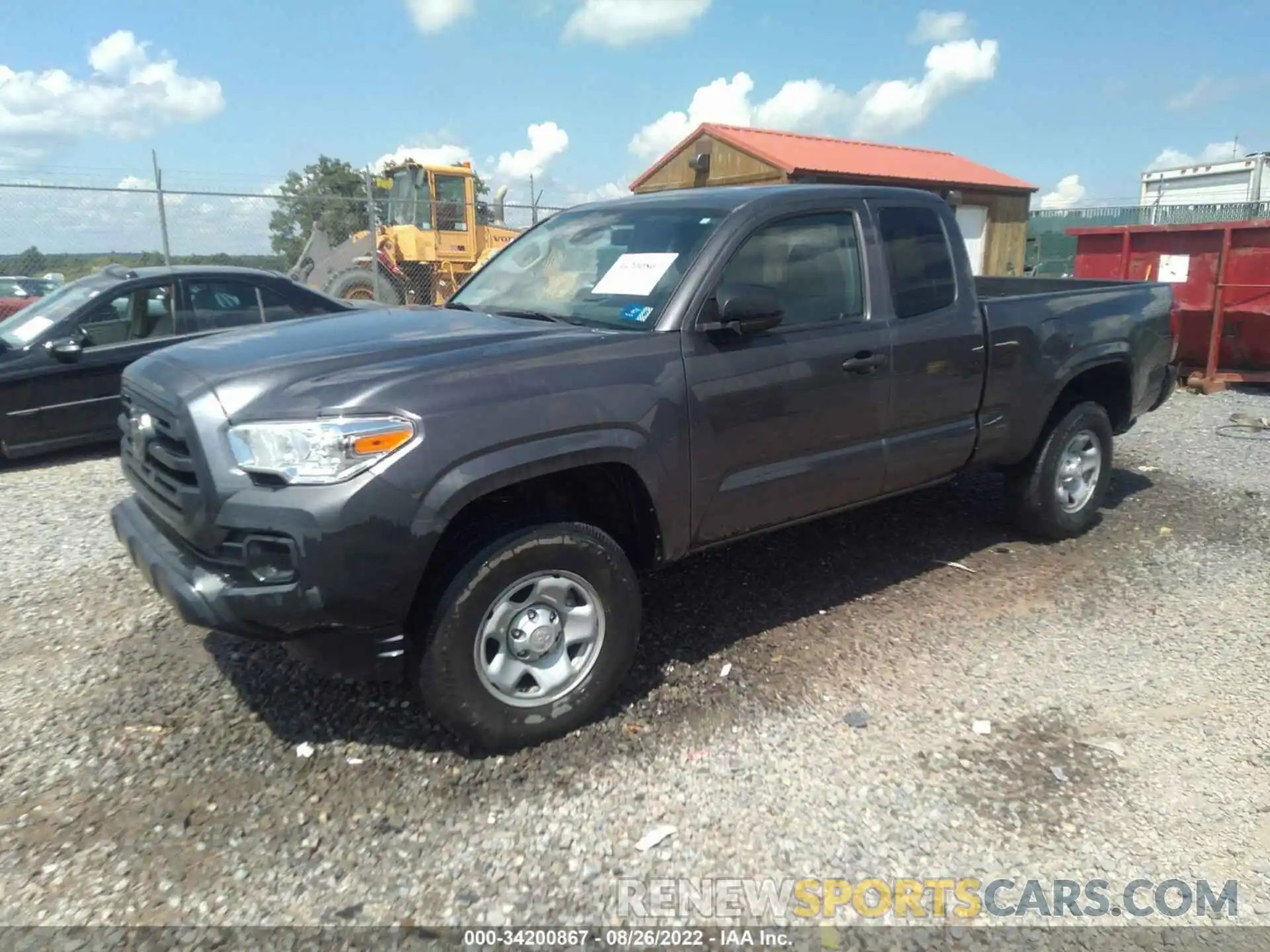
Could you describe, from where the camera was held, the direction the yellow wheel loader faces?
facing to the left of the viewer

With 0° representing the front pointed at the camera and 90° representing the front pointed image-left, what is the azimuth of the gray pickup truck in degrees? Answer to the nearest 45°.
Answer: approximately 45°

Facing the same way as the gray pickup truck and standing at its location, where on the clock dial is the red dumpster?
The red dumpster is roughly at 6 o'clock from the gray pickup truck.

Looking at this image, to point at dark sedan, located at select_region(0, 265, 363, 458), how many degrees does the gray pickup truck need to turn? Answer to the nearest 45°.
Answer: approximately 90° to its right

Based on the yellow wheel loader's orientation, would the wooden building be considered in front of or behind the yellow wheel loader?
behind

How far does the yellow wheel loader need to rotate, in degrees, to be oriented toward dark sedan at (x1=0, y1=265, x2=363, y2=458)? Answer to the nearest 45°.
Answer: approximately 90° to its left

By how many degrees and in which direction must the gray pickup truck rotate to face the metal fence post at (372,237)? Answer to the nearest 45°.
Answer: approximately 135° to its right

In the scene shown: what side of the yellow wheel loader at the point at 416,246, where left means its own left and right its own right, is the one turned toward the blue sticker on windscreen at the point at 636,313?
left

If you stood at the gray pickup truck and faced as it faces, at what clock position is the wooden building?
The wooden building is roughly at 5 o'clock from the gray pickup truck.

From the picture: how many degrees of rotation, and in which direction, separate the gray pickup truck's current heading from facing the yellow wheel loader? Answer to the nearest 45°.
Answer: approximately 135° to its right
